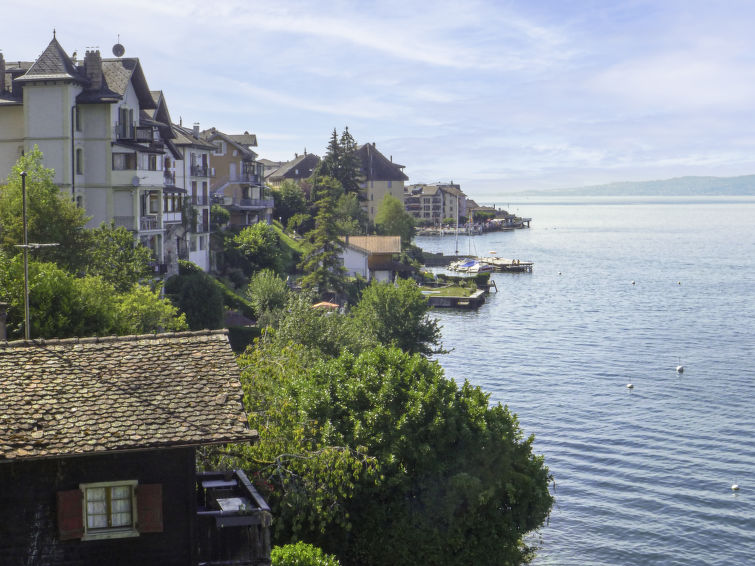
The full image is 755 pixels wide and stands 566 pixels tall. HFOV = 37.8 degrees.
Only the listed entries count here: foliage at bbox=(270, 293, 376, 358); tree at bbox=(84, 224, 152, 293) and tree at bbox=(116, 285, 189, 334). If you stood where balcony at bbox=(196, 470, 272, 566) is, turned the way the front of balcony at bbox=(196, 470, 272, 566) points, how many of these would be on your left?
3

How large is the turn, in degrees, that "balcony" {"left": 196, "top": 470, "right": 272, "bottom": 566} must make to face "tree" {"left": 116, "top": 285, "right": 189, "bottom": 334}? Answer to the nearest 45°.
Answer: approximately 90° to its left

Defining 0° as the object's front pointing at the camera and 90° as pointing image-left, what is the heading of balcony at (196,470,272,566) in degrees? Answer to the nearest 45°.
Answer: approximately 270°

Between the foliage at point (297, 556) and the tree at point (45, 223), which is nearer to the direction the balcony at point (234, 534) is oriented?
the foliage

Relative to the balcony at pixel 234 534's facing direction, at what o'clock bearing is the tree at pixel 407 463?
The tree is roughly at 10 o'clock from the balcony.

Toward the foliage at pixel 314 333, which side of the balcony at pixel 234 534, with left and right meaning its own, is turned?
left

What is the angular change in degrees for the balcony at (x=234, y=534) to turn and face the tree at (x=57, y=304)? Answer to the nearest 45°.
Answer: approximately 90° to its left
